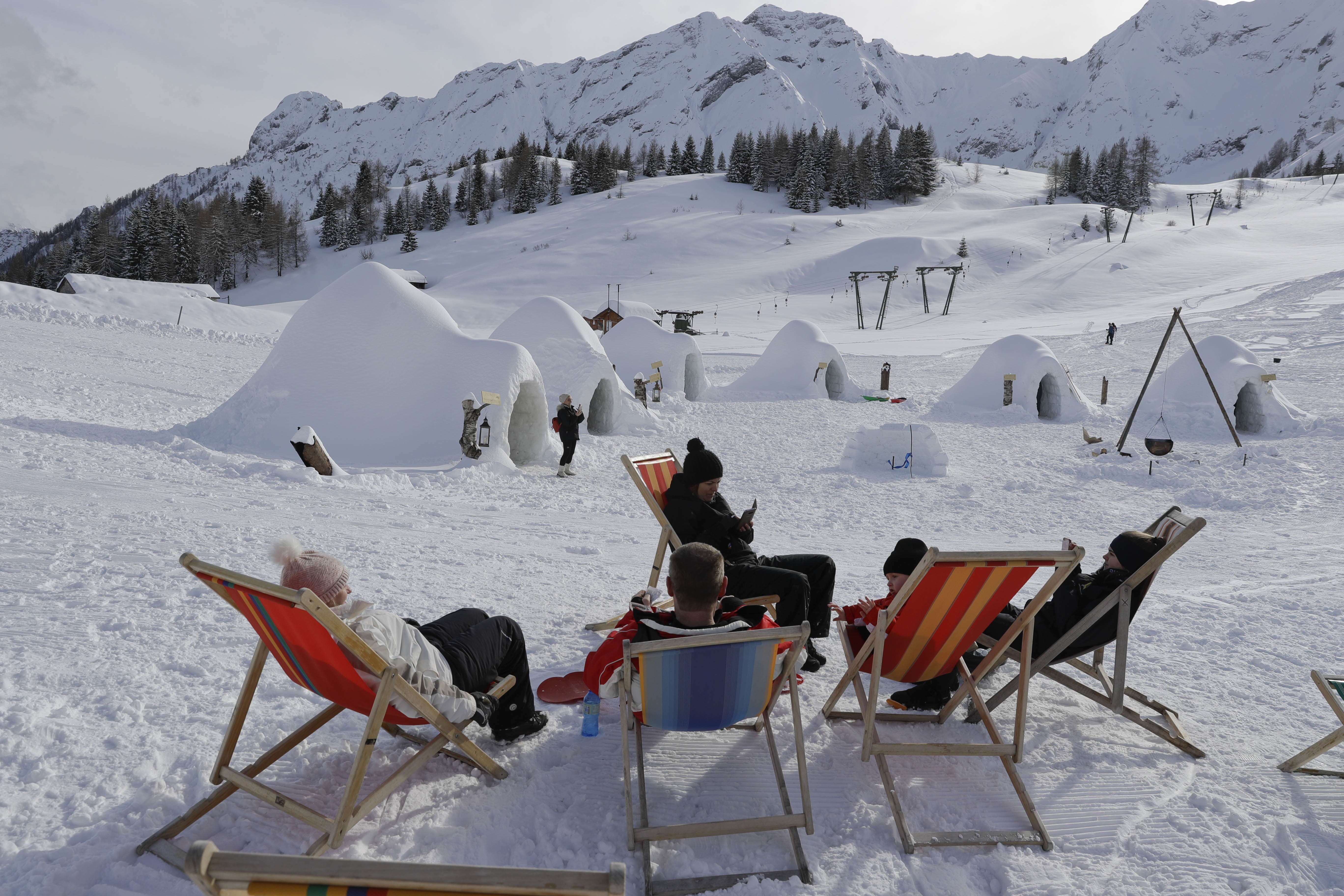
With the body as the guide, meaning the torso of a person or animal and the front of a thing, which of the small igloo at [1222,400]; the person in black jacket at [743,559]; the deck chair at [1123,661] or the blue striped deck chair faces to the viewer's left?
the deck chair

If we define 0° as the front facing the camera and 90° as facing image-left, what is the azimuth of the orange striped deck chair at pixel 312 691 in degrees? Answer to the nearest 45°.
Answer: approximately 225°

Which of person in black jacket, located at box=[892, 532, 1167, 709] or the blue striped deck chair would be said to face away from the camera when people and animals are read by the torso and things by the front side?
the blue striped deck chair

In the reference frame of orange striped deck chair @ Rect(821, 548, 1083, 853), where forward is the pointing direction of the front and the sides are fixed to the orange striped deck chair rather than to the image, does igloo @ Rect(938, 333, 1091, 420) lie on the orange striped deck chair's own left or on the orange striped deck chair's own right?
on the orange striped deck chair's own right

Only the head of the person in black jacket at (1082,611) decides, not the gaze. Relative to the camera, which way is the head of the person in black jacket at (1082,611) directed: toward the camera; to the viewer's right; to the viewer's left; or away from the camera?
to the viewer's left

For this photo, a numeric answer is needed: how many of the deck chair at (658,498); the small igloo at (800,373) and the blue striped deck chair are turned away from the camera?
1

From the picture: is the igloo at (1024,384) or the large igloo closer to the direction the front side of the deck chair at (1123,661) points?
the large igloo

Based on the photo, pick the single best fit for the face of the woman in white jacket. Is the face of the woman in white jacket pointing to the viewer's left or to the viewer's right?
to the viewer's right

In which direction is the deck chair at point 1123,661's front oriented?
to the viewer's left

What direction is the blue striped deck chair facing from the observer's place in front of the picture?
facing away from the viewer

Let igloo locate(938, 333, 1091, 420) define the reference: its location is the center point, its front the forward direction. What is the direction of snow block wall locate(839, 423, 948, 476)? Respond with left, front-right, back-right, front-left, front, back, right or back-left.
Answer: front-right

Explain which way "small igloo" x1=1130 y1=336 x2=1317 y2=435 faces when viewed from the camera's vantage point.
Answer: facing the viewer and to the right of the viewer

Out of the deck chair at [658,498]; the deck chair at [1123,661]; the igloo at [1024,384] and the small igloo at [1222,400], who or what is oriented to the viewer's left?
the deck chair at [1123,661]
